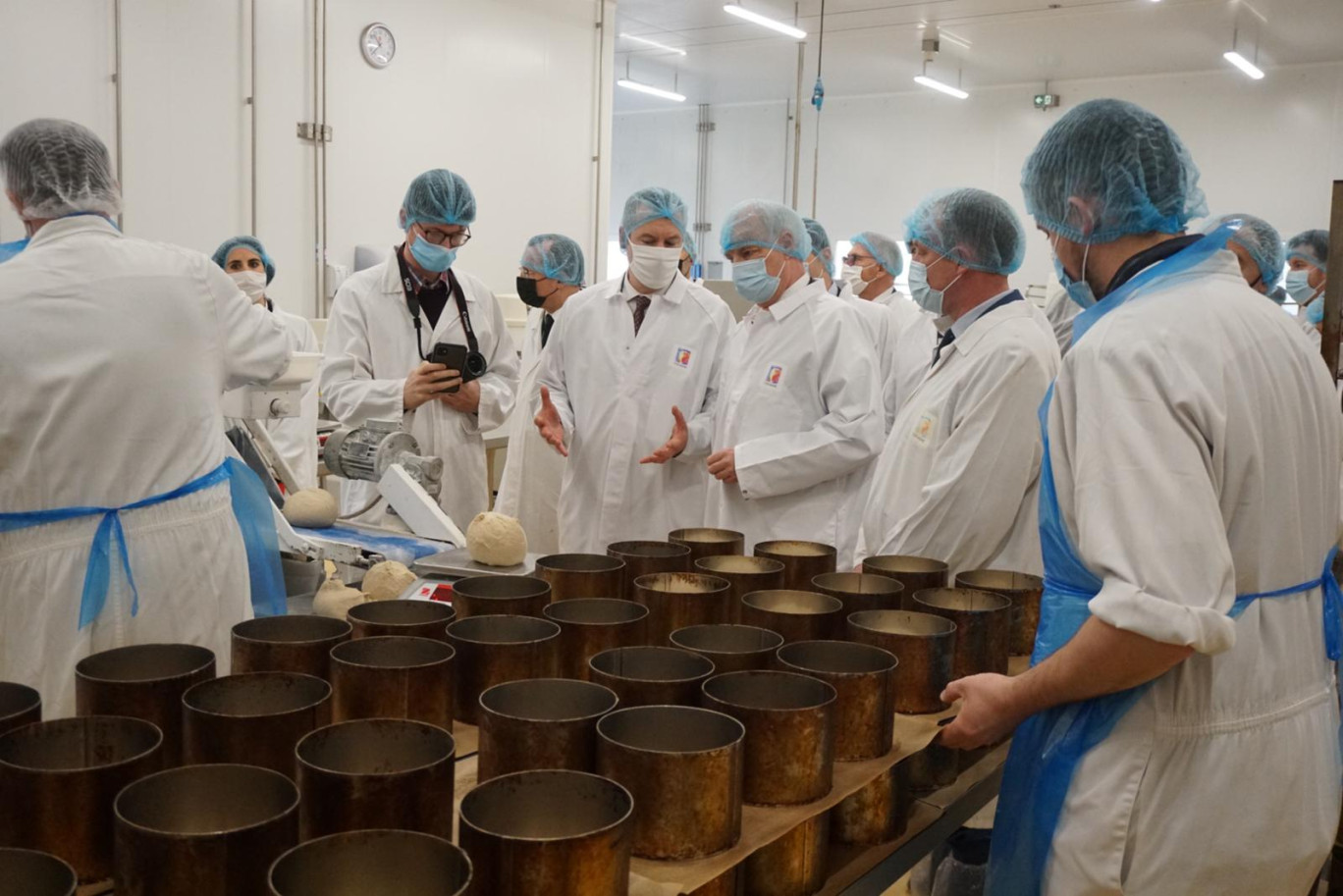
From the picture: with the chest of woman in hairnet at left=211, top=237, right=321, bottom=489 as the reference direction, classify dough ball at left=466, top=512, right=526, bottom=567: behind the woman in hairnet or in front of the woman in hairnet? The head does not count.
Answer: in front

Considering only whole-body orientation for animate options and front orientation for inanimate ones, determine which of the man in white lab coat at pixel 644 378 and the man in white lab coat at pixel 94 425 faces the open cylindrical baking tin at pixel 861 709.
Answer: the man in white lab coat at pixel 644 378

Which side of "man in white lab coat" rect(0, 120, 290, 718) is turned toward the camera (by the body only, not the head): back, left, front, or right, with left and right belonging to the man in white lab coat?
back

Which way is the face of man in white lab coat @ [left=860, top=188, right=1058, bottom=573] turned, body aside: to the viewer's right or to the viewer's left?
to the viewer's left

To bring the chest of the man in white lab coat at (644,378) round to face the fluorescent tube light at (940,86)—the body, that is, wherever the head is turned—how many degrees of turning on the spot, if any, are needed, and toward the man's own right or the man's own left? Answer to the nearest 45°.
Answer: approximately 180°

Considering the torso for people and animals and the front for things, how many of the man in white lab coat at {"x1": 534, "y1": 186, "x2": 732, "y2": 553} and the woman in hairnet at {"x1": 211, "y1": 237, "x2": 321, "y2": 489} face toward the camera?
2

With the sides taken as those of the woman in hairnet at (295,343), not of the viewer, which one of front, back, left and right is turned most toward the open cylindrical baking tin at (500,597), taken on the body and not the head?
front

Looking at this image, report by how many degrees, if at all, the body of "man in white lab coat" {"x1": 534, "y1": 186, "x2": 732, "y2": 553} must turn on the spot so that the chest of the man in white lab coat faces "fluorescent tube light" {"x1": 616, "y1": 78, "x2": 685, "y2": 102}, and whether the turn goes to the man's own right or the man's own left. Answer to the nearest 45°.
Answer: approximately 180°

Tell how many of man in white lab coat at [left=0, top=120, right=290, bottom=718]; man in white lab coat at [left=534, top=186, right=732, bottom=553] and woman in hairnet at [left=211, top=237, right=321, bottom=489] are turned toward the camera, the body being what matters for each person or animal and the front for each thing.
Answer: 2

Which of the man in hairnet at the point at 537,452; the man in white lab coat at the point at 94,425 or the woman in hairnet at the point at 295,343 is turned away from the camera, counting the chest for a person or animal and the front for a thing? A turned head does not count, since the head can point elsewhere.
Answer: the man in white lab coat
